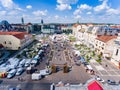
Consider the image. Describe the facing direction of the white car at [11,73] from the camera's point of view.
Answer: facing the viewer and to the left of the viewer
